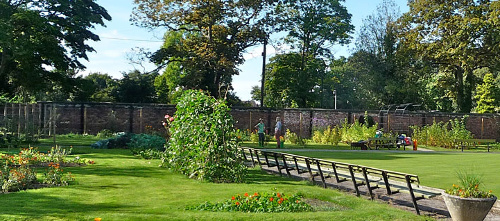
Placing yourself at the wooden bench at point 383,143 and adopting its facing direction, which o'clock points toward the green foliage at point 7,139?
The green foliage is roughly at 2 o'clock from the wooden bench.

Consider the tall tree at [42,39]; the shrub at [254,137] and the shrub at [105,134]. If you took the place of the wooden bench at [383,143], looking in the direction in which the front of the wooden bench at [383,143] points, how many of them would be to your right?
3

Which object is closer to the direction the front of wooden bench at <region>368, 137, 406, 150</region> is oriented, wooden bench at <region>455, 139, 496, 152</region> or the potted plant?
the potted plant

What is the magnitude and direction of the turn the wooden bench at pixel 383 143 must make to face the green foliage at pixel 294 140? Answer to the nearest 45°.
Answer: approximately 90° to its right

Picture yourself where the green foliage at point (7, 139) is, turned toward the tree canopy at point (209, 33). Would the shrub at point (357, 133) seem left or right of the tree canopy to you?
right

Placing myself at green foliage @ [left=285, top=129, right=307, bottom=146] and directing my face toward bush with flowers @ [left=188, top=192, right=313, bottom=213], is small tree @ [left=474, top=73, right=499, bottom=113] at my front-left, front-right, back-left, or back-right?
back-left

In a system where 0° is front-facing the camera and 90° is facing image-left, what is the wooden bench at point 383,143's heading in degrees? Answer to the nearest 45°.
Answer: approximately 0°

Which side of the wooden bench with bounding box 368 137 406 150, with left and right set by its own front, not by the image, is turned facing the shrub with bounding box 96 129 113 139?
right

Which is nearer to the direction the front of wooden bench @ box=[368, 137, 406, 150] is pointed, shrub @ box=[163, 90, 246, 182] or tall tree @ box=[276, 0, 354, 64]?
the shrub

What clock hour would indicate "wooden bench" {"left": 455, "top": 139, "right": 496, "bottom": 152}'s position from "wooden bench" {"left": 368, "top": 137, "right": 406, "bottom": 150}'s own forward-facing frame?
"wooden bench" {"left": 455, "top": 139, "right": 496, "bottom": 152} is roughly at 8 o'clock from "wooden bench" {"left": 368, "top": 137, "right": 406, "bottom": 150}.

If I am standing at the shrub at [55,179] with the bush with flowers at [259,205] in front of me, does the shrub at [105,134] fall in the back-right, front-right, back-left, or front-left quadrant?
back-left

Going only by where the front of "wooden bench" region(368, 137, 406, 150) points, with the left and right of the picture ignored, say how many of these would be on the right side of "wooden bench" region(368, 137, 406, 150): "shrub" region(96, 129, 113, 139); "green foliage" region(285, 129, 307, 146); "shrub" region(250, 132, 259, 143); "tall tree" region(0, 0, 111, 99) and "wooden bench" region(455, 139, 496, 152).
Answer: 4

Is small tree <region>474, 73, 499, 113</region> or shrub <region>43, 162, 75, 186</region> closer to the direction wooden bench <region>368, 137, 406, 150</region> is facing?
the shrub

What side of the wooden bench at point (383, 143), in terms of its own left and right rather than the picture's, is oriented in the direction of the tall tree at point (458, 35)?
back

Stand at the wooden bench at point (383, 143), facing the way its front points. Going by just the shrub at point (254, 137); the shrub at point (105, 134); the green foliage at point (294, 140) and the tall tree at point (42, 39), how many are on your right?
4

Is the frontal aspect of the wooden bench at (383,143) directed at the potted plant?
yes

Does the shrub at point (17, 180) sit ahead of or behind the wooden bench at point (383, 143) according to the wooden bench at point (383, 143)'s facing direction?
ahead

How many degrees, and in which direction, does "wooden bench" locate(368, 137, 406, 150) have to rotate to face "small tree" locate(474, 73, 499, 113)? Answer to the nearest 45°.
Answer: approximately 135° to its left
